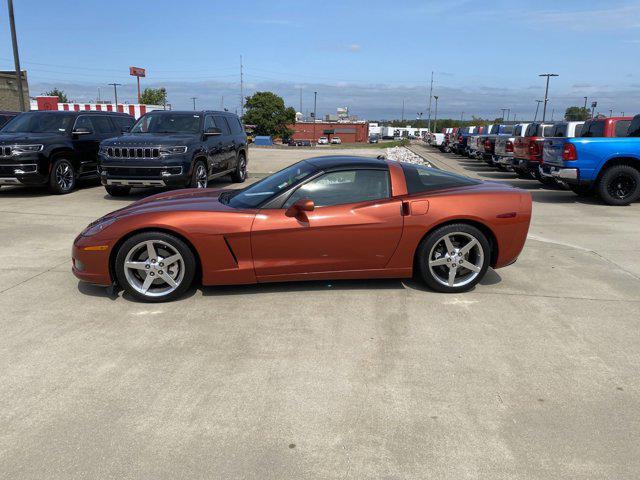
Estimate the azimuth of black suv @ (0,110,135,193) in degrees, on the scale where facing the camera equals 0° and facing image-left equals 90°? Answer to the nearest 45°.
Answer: approximately 45°

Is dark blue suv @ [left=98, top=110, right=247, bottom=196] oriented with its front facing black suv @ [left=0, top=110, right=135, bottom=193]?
no

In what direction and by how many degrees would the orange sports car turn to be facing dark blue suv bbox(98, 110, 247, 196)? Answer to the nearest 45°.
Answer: approximately 45° to its right

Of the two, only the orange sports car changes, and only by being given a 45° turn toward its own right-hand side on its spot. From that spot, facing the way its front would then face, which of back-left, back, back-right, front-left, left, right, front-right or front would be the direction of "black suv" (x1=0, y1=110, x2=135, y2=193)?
front

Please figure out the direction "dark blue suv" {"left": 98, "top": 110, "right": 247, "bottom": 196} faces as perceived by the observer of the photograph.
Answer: facing the viewer and to the left of the viewer

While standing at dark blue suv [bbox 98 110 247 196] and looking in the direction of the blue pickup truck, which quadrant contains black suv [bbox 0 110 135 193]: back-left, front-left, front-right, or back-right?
back-left

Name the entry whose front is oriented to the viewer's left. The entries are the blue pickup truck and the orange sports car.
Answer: the orange sports car

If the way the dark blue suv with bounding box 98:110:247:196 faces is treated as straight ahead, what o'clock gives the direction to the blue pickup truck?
The blue pickup truck is roughly at 8 o'clock from the dark blue suv.

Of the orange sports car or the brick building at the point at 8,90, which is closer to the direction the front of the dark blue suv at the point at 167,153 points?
the orange sports car

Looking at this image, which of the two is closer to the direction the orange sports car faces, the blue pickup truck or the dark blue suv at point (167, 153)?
the dark blue suv

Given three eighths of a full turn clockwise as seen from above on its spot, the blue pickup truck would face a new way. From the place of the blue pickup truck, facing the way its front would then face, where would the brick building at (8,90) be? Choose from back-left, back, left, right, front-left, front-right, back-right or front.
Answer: right

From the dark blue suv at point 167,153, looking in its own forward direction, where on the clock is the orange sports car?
The orange sports car is roughly at 10 o'clock from the dark blue suv.

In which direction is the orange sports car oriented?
to the viewer's left

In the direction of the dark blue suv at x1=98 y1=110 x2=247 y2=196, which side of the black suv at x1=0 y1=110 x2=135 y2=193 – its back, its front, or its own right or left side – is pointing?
left

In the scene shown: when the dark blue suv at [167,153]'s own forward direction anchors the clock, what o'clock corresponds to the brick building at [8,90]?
The brick building is roughly at 4 o'clock from the dark blue suv.

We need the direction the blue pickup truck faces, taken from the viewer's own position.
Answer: facing away from the viewer and to the right of the viewer

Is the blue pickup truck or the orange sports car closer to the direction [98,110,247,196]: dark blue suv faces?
the orange sports car

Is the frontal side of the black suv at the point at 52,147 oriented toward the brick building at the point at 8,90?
no

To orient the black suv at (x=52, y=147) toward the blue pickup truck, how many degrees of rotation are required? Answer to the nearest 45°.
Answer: approximately 90° to its left
